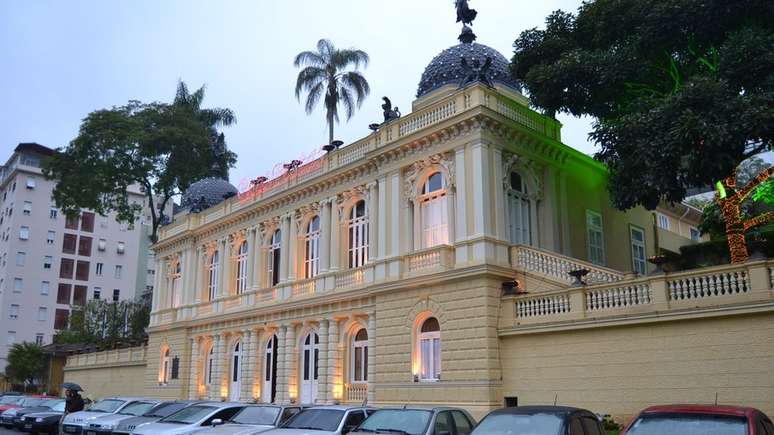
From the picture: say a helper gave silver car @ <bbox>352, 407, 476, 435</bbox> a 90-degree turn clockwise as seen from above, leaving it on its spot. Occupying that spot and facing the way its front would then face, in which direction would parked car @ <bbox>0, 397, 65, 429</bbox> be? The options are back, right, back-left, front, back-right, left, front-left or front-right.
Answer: front

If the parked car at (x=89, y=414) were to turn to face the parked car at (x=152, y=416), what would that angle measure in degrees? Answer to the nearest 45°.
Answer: approximately 90° to its left

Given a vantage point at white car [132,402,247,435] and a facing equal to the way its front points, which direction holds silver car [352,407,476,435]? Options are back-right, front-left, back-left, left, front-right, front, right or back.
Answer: left

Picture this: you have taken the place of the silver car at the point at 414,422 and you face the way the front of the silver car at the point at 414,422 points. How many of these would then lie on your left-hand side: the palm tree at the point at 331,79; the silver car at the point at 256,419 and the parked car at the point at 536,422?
1

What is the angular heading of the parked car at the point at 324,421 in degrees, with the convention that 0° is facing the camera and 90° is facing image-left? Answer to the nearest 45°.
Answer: approximately 45°

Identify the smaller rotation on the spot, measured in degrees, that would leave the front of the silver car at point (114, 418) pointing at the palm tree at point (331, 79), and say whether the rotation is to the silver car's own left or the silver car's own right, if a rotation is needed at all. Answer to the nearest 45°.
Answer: approximately 180°

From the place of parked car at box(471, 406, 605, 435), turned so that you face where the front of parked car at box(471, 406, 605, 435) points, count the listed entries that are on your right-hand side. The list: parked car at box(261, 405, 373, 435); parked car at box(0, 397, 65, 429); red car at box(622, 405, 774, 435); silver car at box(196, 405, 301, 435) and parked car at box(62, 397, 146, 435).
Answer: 4
